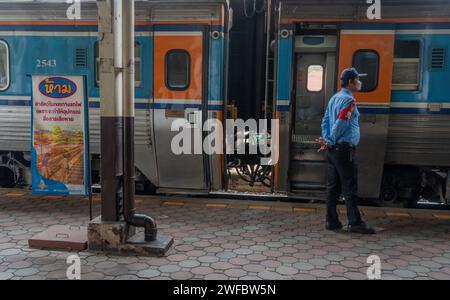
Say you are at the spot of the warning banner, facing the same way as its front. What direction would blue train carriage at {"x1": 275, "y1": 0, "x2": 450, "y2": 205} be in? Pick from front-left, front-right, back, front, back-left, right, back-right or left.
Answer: left

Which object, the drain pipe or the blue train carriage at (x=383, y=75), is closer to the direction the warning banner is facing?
the drain pipe

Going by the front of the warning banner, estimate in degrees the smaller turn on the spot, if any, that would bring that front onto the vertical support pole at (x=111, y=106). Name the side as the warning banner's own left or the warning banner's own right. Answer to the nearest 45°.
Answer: approximately 45° to the warning banner's own left

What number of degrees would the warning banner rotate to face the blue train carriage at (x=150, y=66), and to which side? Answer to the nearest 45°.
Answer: approximately 135° to its left

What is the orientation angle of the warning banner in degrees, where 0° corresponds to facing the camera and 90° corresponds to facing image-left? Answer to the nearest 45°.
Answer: approximately 0°

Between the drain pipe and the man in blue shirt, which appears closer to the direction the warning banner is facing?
the drain pipe

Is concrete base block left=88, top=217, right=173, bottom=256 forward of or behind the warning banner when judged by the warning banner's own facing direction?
forward

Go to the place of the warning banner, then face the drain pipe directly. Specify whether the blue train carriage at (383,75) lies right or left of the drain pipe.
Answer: left

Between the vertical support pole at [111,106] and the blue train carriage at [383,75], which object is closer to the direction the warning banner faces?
the vertical support pole

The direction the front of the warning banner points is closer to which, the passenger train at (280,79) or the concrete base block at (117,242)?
the concrete base block

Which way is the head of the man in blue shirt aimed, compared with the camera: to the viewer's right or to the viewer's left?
to the viewer's right

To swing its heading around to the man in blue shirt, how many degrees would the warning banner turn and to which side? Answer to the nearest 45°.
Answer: approximately 90° to its left
